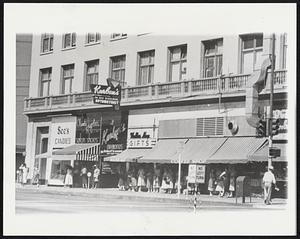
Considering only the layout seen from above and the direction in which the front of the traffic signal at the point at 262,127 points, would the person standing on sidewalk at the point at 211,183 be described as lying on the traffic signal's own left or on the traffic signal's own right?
on the traffic signal's own right

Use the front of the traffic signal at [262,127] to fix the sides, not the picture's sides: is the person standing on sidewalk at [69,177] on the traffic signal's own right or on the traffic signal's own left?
on the traffic signal's own right
